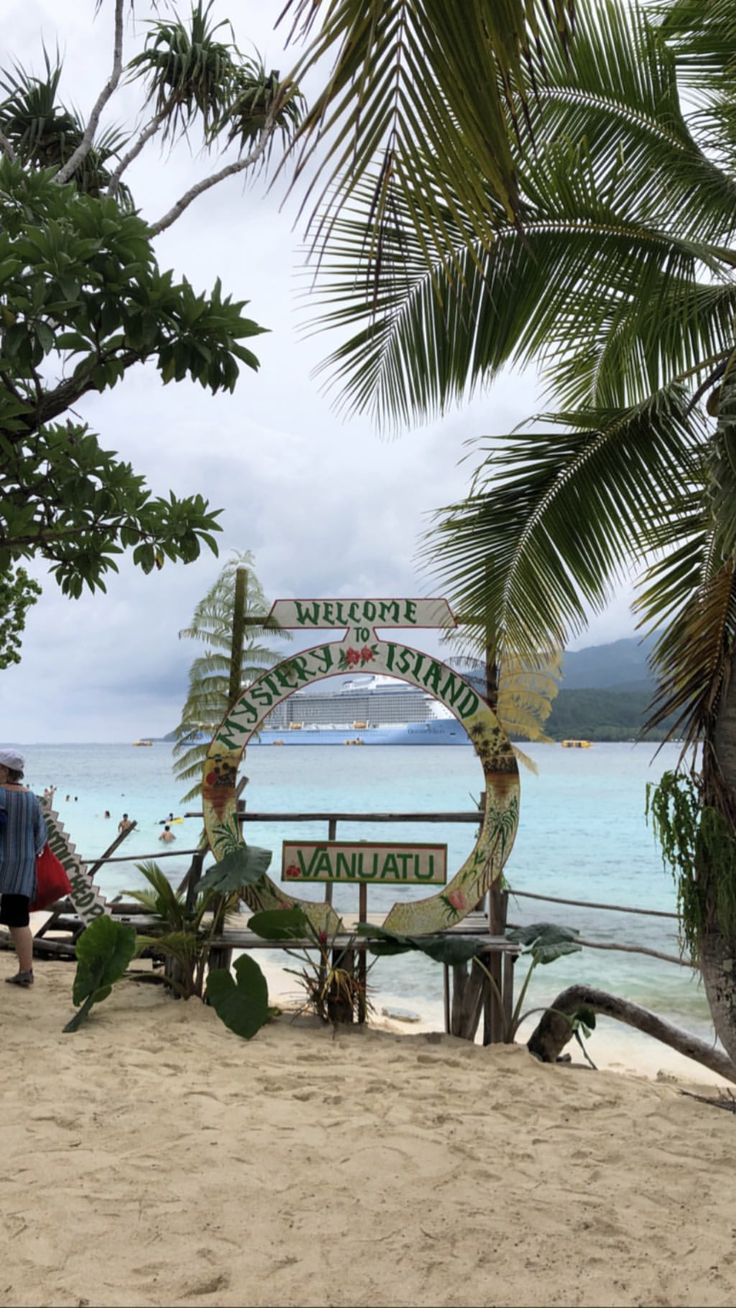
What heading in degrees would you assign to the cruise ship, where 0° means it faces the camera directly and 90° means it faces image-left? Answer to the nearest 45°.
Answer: approximately 270°

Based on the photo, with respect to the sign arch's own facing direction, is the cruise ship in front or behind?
behind

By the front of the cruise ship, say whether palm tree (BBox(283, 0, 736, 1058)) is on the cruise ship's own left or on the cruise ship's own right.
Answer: on the cruise ship's own right

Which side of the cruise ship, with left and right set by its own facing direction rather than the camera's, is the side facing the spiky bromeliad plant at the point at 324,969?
right

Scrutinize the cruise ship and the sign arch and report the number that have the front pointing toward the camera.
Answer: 1

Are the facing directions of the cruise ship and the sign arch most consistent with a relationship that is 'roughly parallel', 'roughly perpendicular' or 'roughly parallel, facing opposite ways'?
roughly perpendicular

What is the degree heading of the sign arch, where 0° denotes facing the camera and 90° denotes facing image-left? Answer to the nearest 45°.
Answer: approximately 0°

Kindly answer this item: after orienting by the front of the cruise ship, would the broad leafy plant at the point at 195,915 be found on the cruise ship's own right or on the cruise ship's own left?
on the cruise ship's own right
